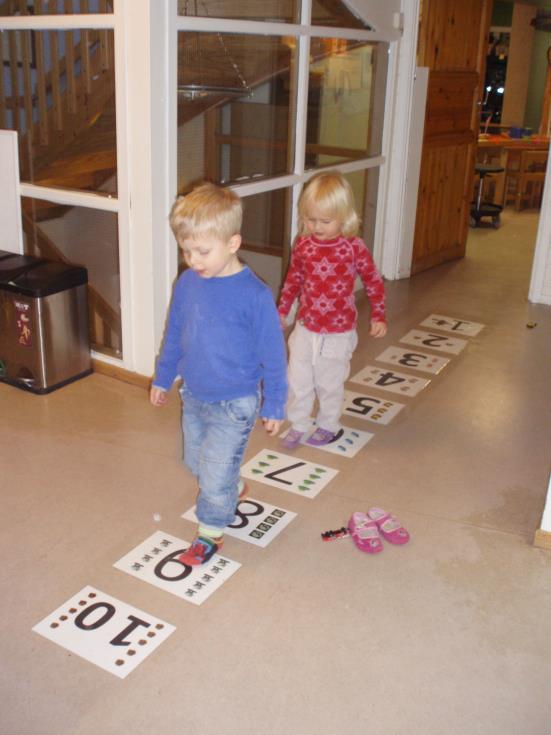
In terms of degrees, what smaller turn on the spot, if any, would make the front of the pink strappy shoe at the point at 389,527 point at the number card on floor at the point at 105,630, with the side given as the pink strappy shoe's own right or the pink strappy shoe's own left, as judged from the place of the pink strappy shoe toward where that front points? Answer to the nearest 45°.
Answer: approximately 90° to the pink strappy shoe's own right

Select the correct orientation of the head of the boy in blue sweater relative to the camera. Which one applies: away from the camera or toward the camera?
toward the camera

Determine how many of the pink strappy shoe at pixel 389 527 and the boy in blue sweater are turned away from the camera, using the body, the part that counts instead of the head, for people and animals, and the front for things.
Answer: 0

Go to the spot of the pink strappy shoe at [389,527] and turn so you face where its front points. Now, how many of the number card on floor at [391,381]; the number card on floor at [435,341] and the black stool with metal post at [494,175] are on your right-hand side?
0

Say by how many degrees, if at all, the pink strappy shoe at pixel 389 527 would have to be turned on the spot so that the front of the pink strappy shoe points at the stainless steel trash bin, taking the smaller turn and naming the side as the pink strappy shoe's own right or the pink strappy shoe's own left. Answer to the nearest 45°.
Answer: approximately 180°

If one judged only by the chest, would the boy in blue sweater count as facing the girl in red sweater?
no

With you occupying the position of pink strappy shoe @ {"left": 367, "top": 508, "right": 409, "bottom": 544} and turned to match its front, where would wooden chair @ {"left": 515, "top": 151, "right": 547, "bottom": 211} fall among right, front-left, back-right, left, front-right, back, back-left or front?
back-left

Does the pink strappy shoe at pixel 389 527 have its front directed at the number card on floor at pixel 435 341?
no

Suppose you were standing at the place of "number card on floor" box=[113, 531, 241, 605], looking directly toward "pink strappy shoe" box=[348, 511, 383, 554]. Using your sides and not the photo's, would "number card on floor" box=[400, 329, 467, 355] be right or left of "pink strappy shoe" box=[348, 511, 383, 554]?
left

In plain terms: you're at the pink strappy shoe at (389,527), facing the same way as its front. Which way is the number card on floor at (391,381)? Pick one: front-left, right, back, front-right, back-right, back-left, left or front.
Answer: back-left

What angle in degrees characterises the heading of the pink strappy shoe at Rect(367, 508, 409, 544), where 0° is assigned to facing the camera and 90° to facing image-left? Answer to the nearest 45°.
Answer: approximately 315°

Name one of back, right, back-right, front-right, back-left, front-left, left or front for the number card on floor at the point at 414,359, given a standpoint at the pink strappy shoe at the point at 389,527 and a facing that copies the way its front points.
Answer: back-left

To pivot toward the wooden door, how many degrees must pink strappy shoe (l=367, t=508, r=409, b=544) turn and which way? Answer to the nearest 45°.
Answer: approximately 135° to its left

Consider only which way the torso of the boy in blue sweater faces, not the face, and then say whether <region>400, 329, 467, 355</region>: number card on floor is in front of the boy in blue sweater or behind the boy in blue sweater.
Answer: behind

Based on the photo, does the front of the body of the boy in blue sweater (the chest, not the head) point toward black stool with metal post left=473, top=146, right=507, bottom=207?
no

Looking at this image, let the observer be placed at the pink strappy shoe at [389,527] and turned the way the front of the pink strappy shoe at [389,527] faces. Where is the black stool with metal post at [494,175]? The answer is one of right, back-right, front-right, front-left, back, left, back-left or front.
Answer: back-left

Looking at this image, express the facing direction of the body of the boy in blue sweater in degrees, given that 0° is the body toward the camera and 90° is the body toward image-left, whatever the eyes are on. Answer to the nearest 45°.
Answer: approximately 45°

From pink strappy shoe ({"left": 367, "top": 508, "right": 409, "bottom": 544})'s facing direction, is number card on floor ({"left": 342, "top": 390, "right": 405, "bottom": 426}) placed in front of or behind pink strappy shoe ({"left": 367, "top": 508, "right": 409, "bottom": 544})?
behind

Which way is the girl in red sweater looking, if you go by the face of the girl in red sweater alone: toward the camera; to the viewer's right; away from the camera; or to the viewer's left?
toward the camera
